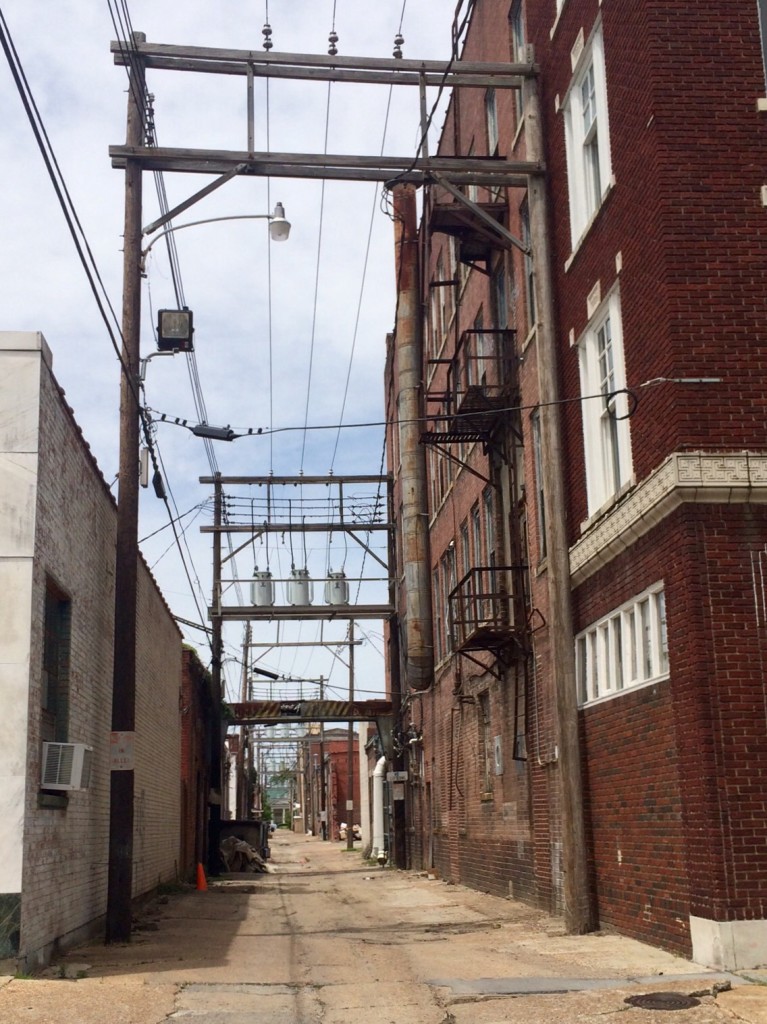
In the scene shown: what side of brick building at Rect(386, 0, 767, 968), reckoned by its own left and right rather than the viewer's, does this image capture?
front

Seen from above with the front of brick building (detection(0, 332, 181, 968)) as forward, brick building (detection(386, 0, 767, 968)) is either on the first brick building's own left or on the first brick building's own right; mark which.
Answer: on the first brick building's own left
